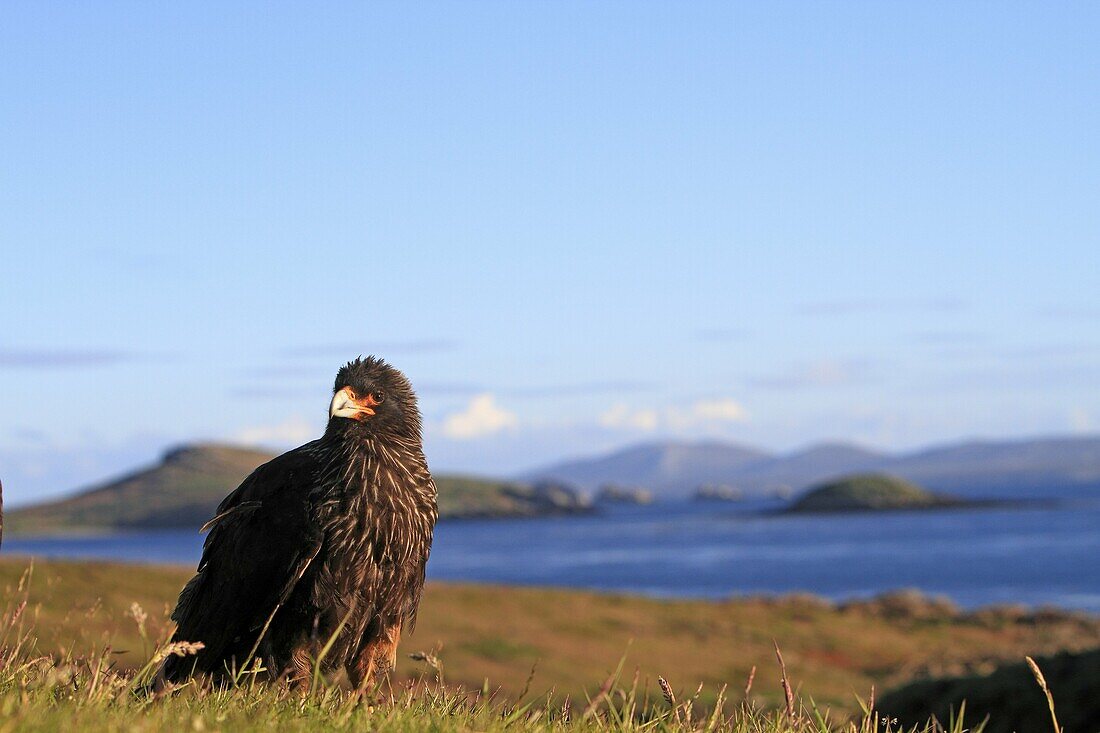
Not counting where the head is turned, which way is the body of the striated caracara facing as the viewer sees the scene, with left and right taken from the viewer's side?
facing the viewer and to the right of the viewer

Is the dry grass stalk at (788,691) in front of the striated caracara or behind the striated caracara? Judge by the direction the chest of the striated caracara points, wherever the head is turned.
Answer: in front
